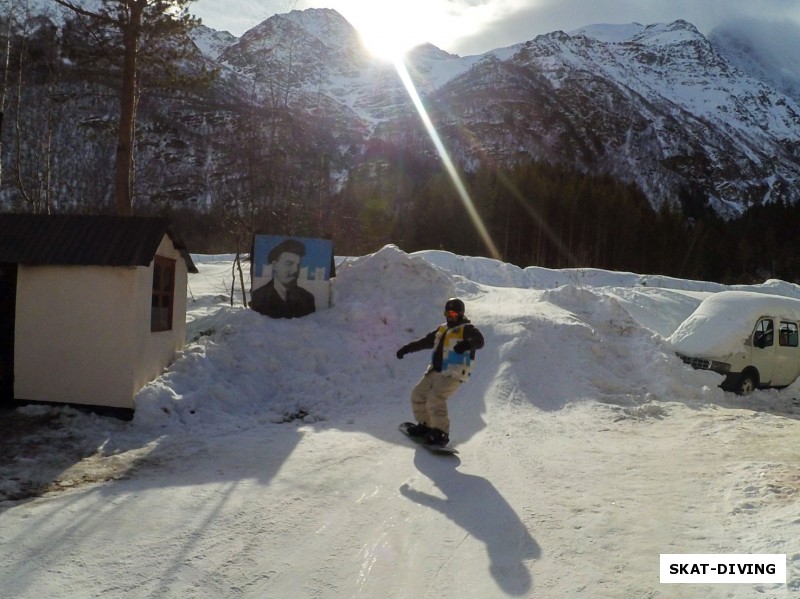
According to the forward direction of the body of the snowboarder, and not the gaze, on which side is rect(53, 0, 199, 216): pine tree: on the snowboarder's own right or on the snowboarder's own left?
on the snowboarder's own right

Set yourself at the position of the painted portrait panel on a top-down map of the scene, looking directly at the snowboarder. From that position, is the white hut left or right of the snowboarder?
right

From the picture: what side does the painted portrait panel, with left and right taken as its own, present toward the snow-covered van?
left

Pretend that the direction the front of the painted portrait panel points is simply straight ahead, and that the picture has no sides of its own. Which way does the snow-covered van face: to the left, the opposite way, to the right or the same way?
to the right

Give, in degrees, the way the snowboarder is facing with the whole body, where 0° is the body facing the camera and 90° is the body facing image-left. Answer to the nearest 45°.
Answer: approximately 45°

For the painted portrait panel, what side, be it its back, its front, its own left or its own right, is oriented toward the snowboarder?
front

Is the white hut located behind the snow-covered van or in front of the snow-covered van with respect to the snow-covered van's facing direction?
in front

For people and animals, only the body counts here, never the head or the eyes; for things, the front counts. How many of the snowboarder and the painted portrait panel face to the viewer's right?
0
